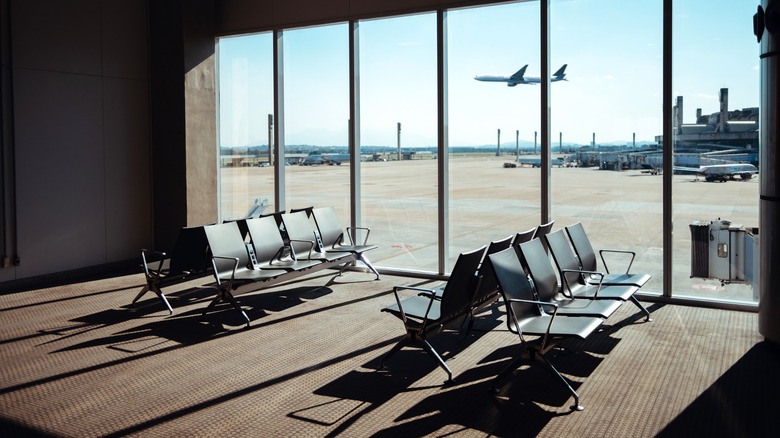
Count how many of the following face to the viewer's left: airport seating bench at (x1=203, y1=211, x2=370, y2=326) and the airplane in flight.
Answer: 1

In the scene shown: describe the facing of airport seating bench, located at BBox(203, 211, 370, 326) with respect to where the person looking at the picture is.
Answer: facing the viewer and to the right of the viewer

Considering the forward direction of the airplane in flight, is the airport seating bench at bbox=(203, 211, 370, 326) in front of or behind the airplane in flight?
in front

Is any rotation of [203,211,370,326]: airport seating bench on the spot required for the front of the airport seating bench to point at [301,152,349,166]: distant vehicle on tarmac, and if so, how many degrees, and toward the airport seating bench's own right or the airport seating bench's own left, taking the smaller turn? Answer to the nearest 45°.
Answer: approximately 135° to the airport seating bench's own left

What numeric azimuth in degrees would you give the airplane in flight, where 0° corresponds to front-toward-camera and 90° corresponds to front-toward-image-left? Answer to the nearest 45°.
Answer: approximately 90°
